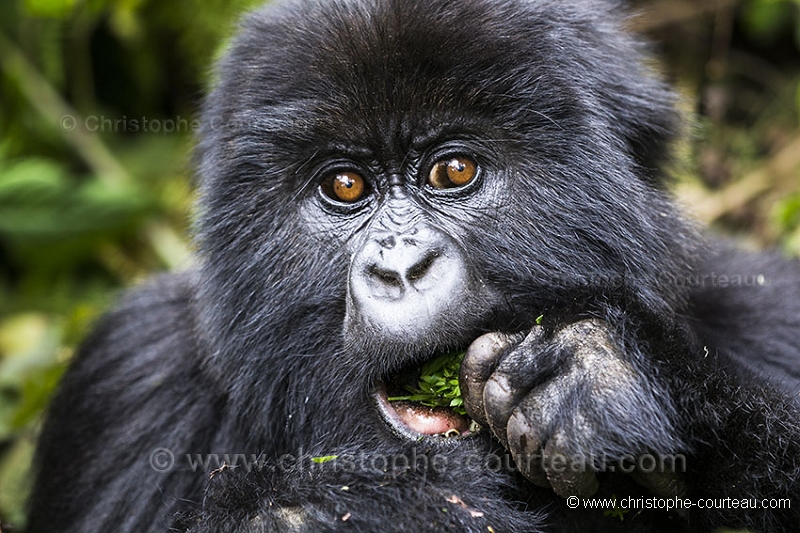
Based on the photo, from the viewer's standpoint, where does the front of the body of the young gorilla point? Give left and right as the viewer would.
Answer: facing the viewer
